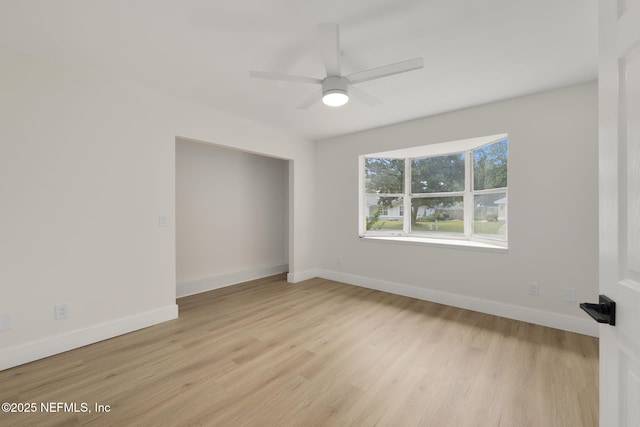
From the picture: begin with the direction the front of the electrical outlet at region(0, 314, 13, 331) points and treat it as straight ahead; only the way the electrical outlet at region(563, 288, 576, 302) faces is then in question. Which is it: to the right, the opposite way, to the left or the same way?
to the right

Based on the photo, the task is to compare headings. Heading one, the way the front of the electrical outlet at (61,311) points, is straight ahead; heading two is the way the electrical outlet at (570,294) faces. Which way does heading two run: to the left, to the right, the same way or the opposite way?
to the right

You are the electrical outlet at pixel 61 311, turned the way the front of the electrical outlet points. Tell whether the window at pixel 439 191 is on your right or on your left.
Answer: on your left

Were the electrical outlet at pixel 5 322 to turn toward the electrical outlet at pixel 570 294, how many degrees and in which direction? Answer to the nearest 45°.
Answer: approximately 45° to its left

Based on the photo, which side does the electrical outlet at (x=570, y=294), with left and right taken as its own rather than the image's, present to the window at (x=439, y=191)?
right

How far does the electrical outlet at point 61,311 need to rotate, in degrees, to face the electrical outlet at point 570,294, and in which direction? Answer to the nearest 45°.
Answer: approximately 45° to its left
